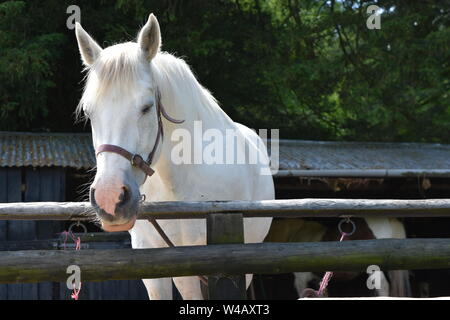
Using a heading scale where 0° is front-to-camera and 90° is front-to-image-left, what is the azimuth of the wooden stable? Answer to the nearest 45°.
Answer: approximately 0°

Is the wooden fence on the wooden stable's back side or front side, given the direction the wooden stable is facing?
on the front side

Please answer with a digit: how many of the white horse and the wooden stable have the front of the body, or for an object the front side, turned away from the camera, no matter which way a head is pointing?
0

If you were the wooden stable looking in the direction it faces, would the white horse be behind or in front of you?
in front

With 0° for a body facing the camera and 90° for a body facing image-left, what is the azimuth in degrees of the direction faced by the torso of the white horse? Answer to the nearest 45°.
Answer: approximately 45°

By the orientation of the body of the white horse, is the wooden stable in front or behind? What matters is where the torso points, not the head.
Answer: behind
